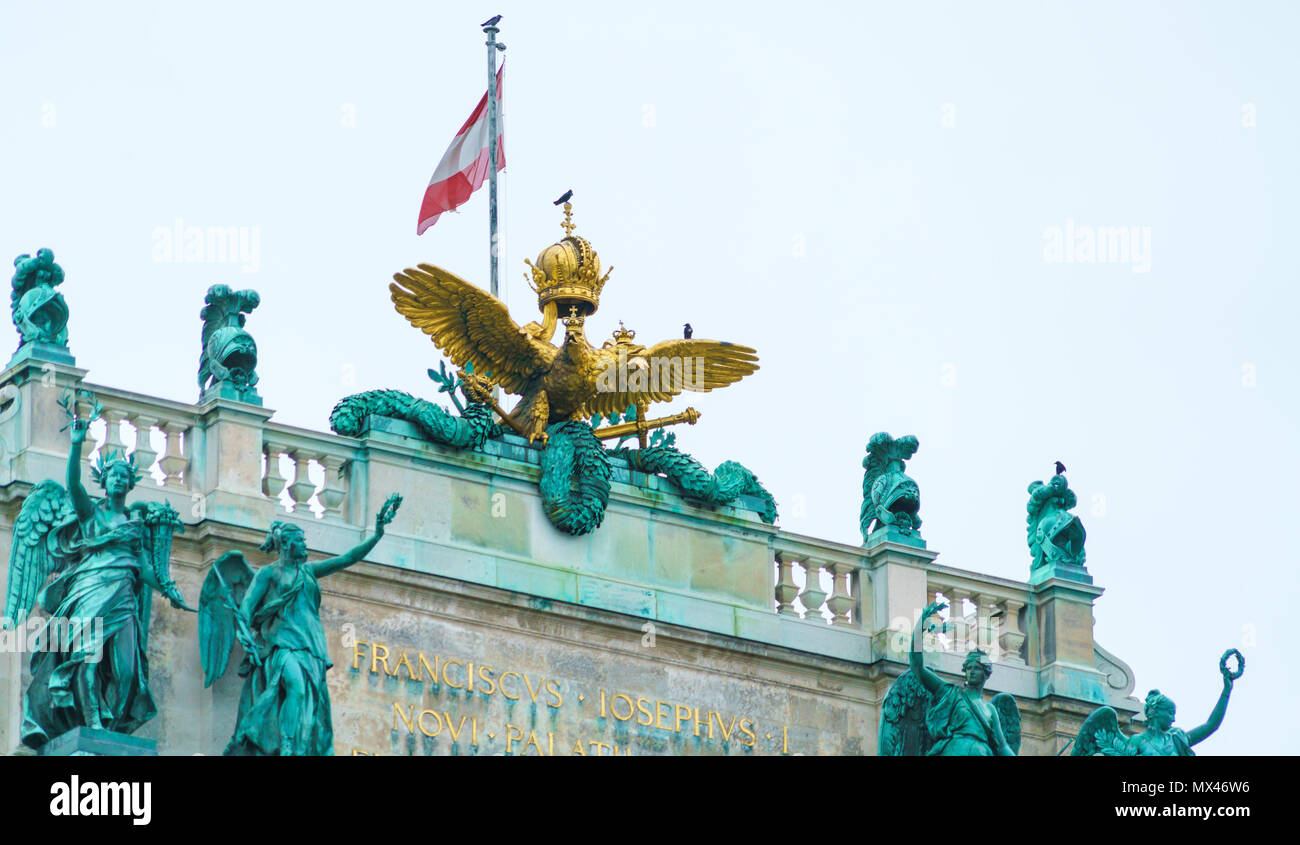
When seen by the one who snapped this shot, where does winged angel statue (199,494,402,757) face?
facing the viewer and to the right of the viewer

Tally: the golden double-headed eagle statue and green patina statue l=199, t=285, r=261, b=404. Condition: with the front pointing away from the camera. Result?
0

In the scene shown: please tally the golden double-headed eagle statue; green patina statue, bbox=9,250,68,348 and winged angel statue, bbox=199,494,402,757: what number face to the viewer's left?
0

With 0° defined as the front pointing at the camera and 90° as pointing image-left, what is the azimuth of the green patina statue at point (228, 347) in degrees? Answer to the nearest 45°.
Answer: approximately 315°

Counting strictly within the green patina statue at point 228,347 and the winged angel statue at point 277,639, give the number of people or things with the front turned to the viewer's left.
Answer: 0

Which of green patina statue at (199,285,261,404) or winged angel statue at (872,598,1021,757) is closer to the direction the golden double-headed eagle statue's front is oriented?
the winged angel statue
